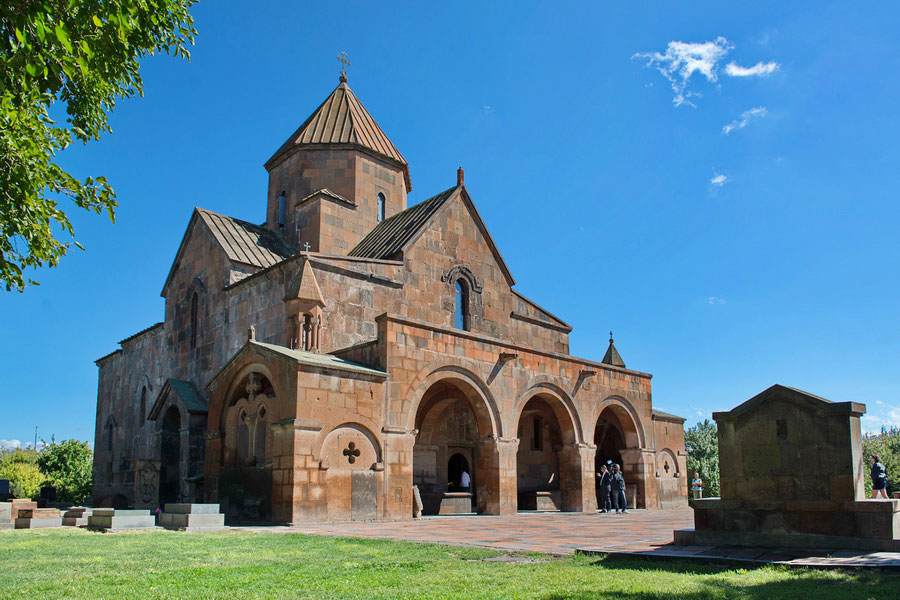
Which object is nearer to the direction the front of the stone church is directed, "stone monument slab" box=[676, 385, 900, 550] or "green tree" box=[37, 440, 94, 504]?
the stone monument slab

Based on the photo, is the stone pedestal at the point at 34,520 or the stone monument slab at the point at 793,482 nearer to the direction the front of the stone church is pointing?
the stone monument slab

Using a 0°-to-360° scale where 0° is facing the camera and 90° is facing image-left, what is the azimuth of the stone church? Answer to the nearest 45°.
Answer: approximately 315°

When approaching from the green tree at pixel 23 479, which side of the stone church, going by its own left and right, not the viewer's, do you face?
back

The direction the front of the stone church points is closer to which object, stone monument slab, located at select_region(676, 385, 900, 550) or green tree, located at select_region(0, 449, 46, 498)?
the stone monument slab

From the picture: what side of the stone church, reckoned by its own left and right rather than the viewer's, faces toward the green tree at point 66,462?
back

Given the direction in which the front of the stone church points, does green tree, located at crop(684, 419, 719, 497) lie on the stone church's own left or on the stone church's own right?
on the stone church's own left

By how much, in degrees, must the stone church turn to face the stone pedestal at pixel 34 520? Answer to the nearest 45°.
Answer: approximately 90° to its right
